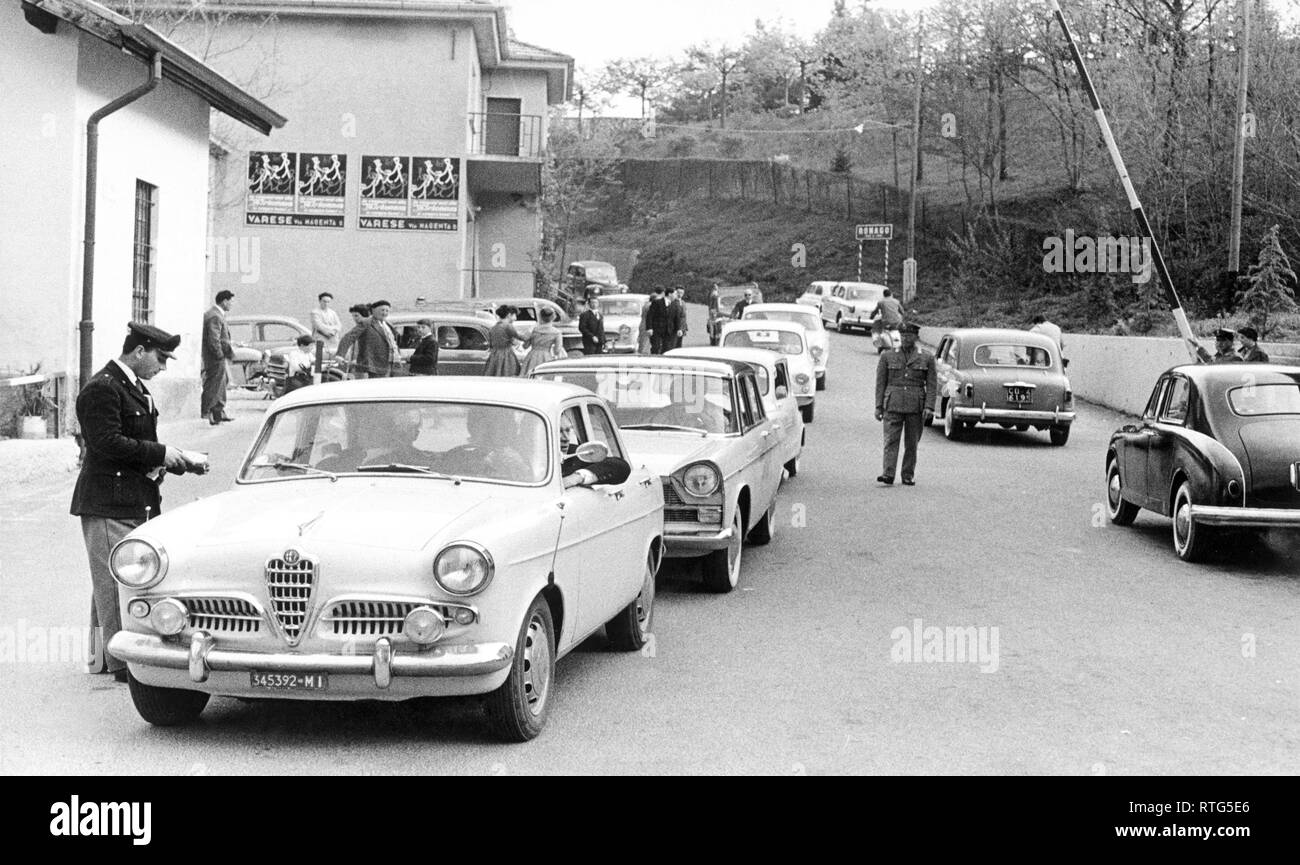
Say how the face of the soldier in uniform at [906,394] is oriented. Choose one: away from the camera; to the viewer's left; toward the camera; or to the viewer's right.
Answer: toward the camera

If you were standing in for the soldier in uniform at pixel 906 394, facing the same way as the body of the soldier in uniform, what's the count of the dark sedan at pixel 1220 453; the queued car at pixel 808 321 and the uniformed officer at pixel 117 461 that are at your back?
1

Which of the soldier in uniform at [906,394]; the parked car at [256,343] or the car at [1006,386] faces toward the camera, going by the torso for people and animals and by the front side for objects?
the soldier in uniform

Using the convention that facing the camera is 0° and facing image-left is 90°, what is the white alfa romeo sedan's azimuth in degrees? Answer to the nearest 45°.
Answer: approximately 45°

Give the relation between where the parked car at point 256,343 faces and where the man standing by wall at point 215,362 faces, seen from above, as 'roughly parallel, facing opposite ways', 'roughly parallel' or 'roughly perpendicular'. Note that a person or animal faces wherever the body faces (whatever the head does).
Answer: roughly parallel

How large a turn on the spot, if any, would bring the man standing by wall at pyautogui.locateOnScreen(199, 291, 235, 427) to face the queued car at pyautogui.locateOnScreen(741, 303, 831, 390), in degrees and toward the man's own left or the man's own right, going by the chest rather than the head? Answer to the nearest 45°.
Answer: approximately 45° to the man's own left

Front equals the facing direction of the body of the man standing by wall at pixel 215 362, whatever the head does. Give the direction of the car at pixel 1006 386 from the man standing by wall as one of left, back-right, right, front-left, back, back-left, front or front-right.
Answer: front

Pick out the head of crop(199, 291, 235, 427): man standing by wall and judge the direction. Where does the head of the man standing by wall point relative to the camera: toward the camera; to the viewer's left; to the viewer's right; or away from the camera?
to the viewer's right

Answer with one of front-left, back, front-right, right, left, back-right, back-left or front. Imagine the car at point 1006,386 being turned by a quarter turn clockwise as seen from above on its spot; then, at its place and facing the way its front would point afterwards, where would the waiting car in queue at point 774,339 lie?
back-left

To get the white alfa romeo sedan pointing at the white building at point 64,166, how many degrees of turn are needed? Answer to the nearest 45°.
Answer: approximately 135° to its right

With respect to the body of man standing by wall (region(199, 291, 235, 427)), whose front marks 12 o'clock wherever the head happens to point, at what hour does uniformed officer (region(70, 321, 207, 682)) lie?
The uniformed officer is roughly at 3 o'clock from the man standing by wall.

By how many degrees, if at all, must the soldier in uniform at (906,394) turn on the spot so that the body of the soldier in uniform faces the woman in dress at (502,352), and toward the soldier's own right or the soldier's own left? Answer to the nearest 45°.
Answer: approximately 135° to the soldier's own right

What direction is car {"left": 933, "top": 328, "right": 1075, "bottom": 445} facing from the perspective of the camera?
away from the camera

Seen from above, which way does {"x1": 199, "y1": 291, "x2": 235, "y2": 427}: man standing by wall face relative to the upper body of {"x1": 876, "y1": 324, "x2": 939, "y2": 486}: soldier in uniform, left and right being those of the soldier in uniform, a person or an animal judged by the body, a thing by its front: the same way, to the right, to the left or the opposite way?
to the left

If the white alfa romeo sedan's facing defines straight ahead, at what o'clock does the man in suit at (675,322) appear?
The man in suit is roughly at 5 o'clock from the white alfa romeo sedan.

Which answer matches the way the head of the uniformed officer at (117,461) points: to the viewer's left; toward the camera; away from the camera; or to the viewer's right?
to the viewer's right

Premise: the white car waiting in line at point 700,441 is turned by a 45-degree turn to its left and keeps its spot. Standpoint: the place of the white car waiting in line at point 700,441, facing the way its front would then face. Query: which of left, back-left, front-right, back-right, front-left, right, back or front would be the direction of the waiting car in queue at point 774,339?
back

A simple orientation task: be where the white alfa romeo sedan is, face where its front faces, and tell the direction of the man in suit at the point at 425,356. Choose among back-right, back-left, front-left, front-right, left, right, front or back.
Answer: back-right
